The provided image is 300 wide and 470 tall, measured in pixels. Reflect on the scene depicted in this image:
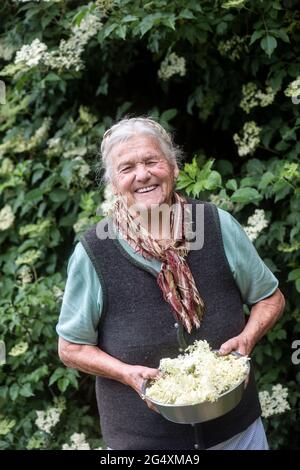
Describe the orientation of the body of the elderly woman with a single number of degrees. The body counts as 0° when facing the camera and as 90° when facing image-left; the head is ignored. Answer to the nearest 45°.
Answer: approximately 0°
